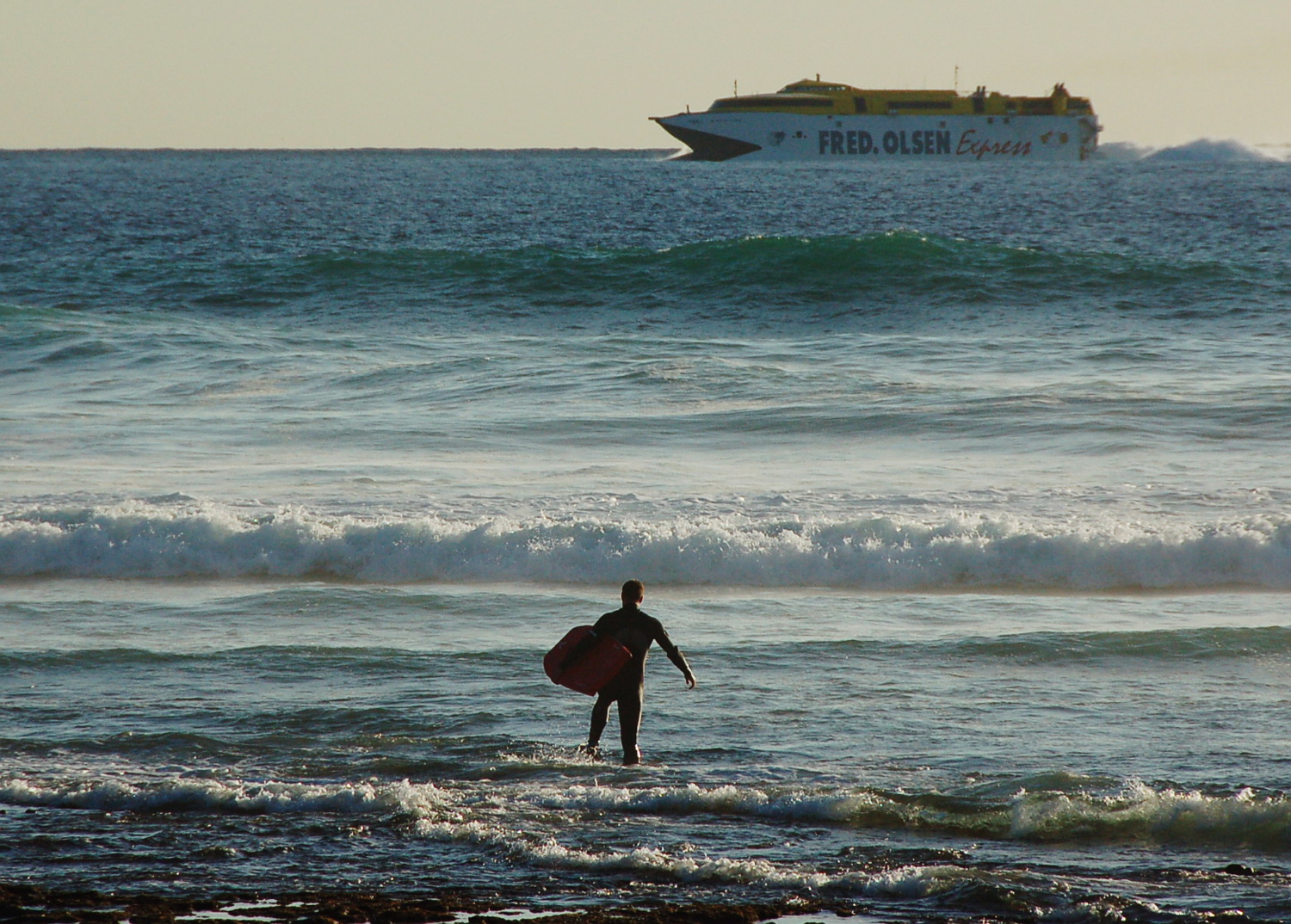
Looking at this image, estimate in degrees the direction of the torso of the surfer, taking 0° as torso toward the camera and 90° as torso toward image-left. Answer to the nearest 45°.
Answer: approximately 180°

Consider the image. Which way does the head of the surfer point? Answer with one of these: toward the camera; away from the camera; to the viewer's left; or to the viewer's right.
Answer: away from the camera

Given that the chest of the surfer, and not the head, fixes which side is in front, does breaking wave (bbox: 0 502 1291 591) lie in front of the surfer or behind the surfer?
in front
